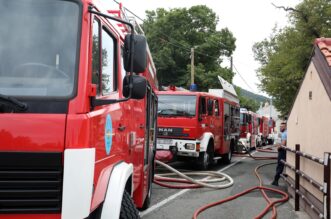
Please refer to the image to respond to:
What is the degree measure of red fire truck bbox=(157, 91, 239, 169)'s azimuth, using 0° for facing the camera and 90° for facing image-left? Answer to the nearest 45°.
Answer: approximately 45°

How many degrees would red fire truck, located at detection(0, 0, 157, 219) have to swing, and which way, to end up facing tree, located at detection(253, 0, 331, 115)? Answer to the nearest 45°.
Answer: approximately 135° to its left

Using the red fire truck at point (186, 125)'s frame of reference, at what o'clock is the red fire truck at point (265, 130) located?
the red fire truck at point (265, 130) is roughly at 5 o'clock from the red fire truck at point (186, 125).

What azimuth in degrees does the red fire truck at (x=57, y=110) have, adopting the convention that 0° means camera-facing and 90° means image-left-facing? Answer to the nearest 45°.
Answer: approximately 0°

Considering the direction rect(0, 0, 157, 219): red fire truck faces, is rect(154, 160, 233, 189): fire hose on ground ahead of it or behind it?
behind

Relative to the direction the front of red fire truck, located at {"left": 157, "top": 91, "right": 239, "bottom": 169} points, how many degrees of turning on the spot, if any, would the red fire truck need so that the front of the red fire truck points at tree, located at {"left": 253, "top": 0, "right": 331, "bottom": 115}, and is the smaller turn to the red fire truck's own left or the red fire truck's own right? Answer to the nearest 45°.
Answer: approximately 180°

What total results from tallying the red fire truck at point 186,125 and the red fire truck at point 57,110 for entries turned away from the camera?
0

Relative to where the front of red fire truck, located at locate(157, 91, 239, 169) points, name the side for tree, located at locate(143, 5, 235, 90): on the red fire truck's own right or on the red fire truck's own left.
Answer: on the red fire truck's own right

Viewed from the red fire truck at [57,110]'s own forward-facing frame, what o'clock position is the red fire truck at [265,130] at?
the red fire truck at [265,130] is roughly at 7 o'clock from the red fire truck at [57,110].

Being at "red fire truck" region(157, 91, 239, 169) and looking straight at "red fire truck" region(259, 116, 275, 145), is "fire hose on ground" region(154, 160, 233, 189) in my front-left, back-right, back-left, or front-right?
back-right

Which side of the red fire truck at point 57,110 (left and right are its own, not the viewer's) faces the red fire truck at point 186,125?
back
